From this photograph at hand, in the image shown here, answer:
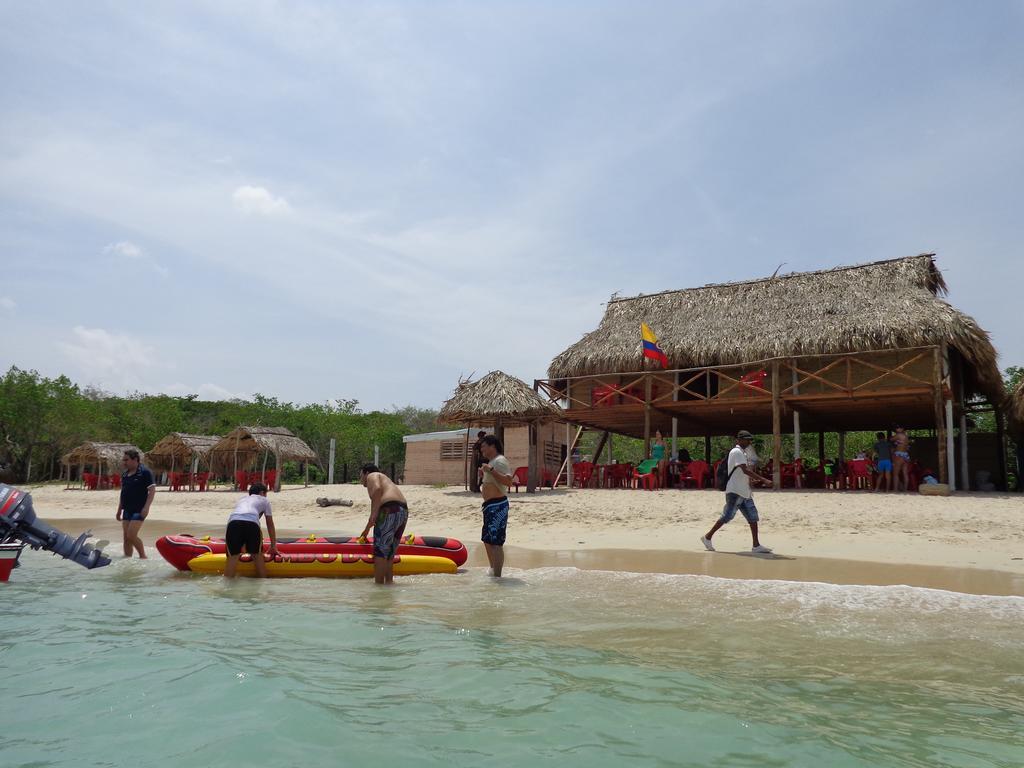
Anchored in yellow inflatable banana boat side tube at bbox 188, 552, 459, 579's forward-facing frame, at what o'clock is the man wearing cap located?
The man wearing cap is roughly at 6 o'clock from the yellow inflatable banana boat side tube.

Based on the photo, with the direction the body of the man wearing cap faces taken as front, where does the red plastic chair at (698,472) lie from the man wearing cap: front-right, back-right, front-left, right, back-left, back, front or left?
left

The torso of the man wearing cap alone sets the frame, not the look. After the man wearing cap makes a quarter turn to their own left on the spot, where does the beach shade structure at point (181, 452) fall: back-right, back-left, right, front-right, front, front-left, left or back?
front-left

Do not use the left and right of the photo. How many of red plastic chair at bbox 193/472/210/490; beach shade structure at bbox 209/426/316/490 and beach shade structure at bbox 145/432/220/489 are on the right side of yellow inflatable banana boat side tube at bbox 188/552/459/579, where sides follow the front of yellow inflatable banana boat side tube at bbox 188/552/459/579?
3

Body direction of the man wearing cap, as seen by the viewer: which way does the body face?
to the viewer's right

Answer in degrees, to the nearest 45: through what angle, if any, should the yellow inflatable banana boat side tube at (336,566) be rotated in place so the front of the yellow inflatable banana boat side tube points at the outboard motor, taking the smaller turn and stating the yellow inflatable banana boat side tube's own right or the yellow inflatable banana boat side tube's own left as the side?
0° — it already faces it

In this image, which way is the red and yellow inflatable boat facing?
to the viewer's left

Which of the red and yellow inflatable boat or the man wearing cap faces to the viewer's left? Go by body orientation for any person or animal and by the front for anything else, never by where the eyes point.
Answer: the red and yellow inflatable boat

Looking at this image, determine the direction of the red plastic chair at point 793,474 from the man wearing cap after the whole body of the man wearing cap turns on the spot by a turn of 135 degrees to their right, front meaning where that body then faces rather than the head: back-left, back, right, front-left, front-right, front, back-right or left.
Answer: back-right

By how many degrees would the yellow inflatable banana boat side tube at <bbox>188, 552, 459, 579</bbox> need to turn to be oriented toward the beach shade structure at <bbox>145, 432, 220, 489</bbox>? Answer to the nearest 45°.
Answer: approximately 90° to its right
